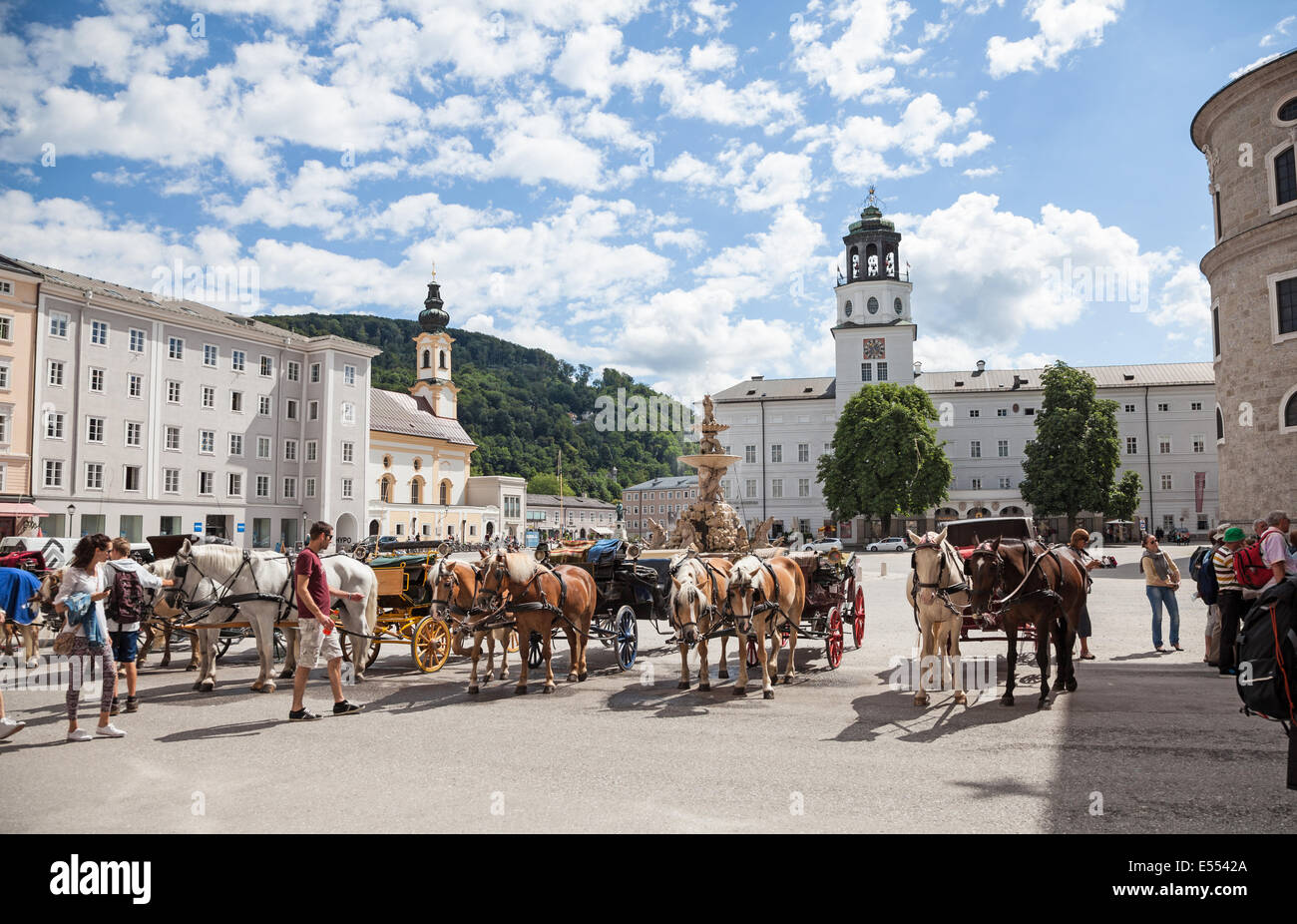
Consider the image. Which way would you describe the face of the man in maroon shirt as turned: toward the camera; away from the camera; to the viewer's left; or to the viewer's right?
to the viewer's right

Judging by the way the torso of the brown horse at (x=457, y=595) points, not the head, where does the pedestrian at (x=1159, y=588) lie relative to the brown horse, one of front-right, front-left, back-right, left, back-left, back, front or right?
back-left

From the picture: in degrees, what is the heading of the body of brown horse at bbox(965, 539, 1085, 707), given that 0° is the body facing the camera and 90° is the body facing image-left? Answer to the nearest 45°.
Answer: approximately 45°

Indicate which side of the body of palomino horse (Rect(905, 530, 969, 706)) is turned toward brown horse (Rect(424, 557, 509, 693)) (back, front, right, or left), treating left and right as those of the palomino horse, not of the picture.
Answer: right

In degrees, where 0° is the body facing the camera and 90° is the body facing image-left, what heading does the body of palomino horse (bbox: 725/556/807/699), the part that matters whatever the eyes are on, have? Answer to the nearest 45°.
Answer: approximately 45°
